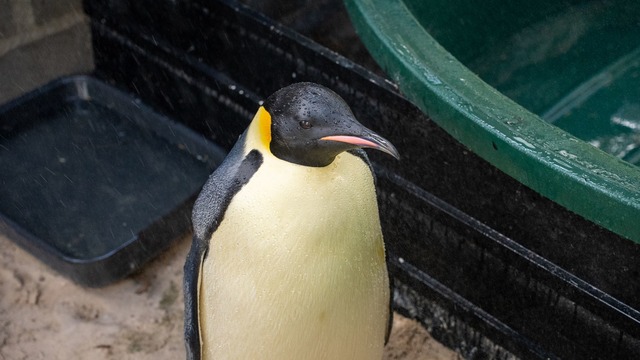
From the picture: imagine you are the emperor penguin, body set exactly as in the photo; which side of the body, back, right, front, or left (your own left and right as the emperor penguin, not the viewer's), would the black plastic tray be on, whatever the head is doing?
back

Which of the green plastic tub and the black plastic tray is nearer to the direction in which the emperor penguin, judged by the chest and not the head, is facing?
the green plastic tub

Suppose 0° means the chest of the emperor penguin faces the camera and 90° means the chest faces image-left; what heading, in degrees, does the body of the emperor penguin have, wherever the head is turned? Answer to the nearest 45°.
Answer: approximately 315°
